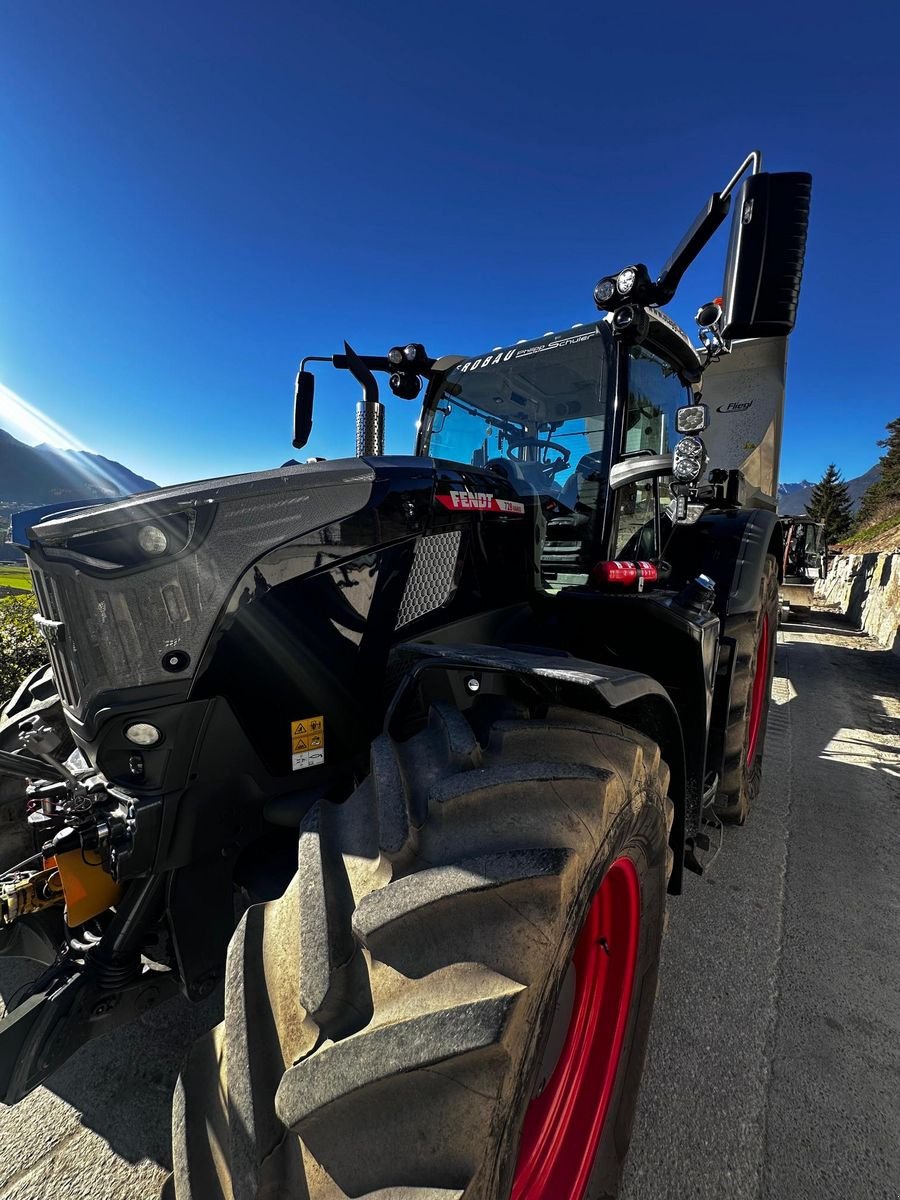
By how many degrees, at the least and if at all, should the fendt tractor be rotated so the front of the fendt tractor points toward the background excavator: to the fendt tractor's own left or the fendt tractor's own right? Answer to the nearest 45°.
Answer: approximately 180°

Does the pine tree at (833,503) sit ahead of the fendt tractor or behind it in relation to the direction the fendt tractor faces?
behind

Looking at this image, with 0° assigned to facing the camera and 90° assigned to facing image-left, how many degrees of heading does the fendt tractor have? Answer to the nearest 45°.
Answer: approximately 45°

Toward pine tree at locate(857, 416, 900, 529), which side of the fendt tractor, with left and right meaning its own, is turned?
back

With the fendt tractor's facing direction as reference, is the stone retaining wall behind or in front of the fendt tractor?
behind
